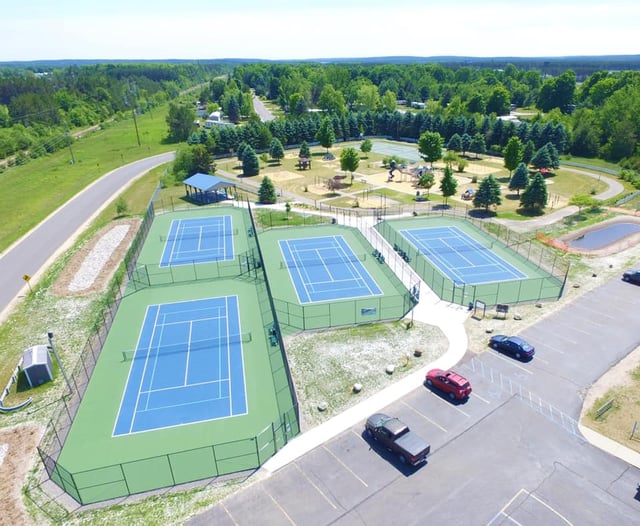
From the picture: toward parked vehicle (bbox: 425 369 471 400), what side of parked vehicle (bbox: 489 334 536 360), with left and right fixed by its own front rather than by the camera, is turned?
left

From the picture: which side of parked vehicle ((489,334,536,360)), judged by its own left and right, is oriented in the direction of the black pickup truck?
left

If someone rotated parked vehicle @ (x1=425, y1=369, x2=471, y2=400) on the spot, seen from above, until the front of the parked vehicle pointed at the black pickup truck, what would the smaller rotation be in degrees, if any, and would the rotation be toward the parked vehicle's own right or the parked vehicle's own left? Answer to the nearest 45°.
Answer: approximately 90° to the parked vehicle's own left

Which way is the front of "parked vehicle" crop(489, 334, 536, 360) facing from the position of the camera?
facing away from the viewer and to the left of the viewer

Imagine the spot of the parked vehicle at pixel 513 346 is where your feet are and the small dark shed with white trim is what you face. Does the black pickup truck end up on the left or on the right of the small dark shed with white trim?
left

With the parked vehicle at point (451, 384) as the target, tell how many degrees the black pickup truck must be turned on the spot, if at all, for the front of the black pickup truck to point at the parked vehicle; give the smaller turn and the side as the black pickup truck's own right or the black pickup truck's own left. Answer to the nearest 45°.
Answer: approximately 90° to the black pickup truck's own right

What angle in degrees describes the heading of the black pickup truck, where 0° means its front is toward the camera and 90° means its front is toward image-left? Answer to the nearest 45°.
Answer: approximately 135°

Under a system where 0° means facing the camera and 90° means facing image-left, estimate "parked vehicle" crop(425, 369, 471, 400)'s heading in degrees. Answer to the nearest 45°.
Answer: approximately 135°
